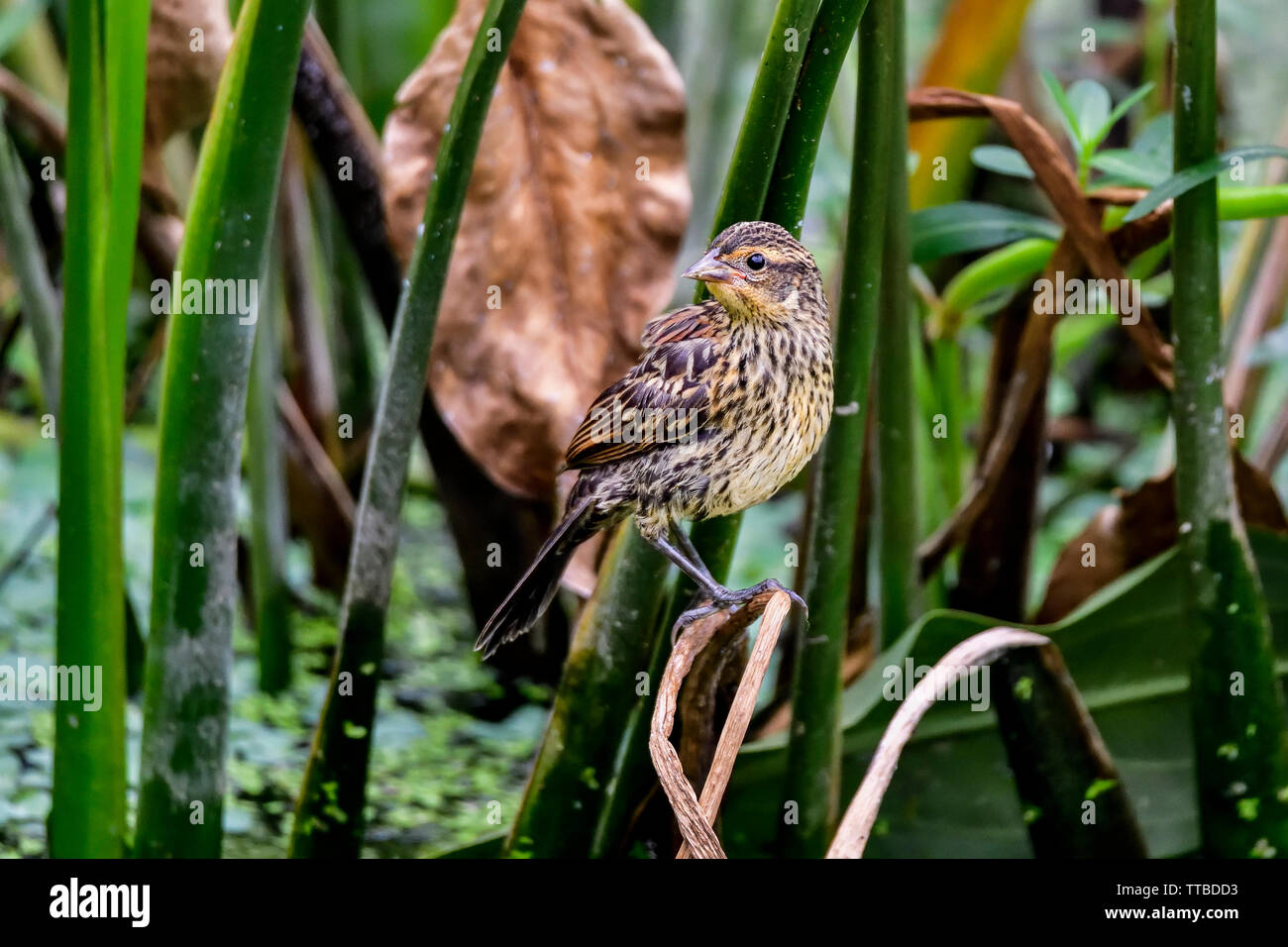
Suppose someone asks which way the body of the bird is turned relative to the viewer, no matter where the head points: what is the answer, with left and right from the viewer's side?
facing the viewer and to the right of the viewer
